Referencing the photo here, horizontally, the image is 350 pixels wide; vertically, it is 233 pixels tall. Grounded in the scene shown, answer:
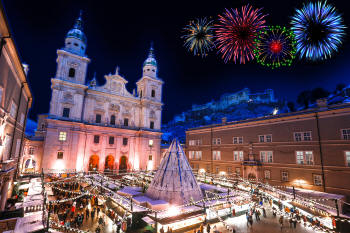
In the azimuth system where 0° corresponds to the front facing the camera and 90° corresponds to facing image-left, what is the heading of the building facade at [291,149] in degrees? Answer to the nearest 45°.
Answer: approximately 45°
